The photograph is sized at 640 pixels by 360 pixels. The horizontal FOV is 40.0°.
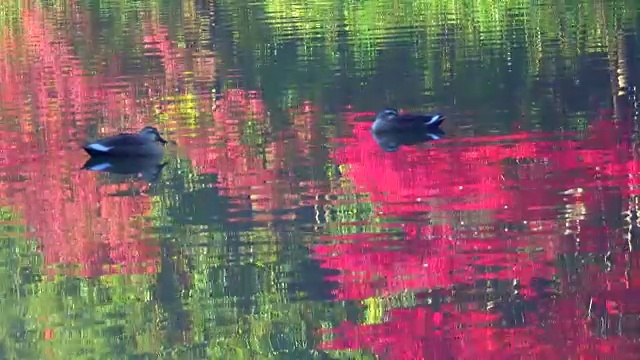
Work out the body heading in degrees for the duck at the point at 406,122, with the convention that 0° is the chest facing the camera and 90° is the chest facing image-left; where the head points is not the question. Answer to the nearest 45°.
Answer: approximately 90°

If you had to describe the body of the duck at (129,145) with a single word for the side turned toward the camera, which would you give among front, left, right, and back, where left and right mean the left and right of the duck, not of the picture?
right

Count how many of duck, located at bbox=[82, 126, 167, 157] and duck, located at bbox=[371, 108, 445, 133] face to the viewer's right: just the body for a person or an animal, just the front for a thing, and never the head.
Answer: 1

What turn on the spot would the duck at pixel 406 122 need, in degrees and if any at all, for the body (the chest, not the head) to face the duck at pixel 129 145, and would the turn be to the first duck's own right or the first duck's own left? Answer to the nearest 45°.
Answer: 0° — it already faces it

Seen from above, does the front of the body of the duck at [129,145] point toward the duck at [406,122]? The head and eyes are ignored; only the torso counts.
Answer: yes

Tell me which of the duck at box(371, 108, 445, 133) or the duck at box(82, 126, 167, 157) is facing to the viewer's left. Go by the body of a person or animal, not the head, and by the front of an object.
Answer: the duck at box(371, 108, 445, 133)

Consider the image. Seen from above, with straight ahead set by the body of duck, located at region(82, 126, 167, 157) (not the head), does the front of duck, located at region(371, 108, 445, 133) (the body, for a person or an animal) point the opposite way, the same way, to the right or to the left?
the opposite way
